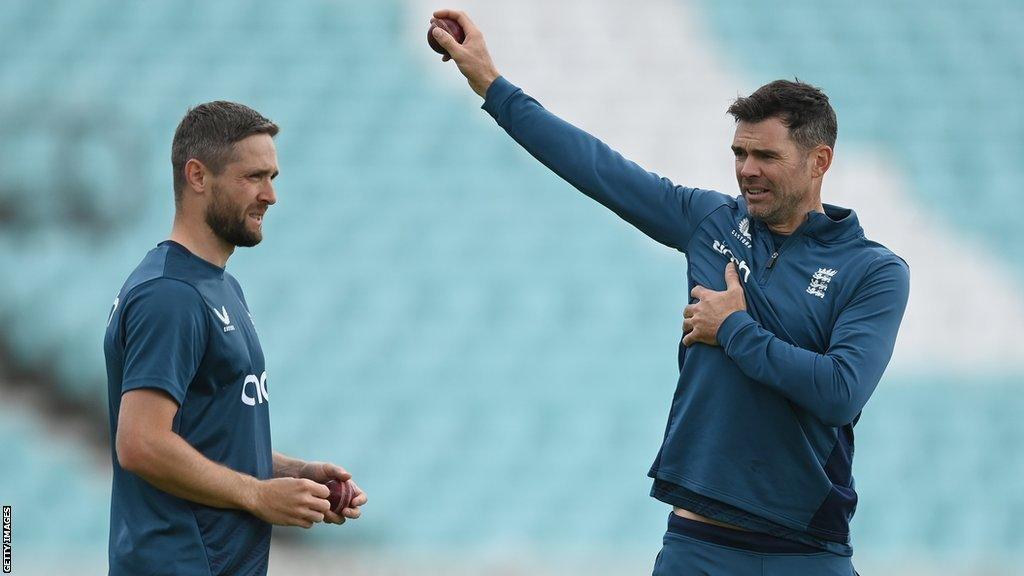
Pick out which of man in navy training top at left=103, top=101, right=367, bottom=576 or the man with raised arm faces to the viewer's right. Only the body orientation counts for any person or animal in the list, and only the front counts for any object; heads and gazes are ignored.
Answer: the man in navy training top

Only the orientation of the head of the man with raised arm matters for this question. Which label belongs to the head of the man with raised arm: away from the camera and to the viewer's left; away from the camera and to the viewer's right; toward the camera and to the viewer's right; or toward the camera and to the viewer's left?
toward the camera and to the viewer's left

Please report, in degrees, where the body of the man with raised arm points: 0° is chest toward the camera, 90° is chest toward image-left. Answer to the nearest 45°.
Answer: approximately 45°

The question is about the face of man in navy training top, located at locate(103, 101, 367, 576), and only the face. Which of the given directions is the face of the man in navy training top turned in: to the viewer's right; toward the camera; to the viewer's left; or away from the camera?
to the viewer's right

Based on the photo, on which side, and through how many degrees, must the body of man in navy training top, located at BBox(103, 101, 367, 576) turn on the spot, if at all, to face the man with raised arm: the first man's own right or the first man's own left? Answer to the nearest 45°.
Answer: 0° — they already face them

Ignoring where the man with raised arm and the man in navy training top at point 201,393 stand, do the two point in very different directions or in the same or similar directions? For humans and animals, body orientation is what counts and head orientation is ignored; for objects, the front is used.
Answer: very different directions

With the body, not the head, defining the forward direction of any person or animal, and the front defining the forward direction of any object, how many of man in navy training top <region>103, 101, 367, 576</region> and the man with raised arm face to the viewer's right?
1

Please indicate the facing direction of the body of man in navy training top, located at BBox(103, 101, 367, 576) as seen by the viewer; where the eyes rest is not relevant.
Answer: to the viewer's right

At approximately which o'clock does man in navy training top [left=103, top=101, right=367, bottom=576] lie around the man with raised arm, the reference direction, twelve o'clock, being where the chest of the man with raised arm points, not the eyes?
The man in navy training top is roughly at 1 o'clock from the man with raised arm.
